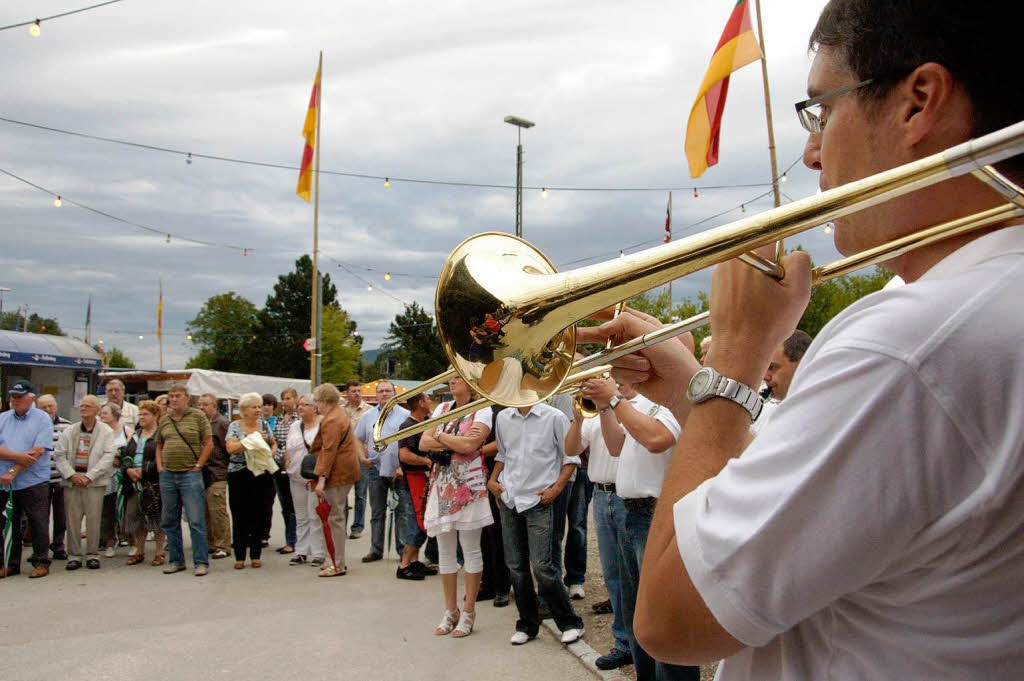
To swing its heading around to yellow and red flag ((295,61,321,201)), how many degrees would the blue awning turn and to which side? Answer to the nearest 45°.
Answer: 0° — it already faces it

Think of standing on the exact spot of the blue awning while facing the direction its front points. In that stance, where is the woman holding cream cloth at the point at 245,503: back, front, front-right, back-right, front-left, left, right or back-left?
front-right

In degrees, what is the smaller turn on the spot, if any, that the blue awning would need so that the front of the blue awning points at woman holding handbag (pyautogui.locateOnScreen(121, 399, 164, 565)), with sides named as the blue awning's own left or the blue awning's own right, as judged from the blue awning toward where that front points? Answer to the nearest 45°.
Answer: approximately 45° to the blue awning's own right

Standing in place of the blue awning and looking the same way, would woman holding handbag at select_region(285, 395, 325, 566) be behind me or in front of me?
in front

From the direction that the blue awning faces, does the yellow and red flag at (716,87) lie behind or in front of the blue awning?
in front

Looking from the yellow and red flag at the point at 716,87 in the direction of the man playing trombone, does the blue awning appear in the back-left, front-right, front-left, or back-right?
back-right

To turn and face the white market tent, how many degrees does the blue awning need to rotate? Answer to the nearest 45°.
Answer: approximately 45° to its left

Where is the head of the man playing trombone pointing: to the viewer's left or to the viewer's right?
to the viewer's left

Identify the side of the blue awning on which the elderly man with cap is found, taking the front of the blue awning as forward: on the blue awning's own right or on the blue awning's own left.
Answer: on the blue awning's own right

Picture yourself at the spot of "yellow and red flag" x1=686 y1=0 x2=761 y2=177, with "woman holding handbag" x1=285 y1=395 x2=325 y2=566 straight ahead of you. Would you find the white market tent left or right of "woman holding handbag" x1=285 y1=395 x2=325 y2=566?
right

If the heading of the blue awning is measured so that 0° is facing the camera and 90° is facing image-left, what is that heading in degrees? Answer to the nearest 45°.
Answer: approximately 315°
